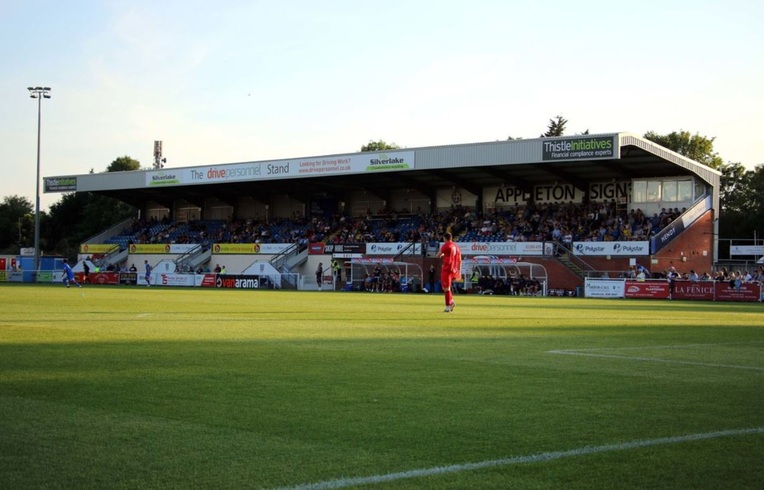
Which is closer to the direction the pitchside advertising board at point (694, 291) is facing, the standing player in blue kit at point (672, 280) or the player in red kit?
the player in red kit

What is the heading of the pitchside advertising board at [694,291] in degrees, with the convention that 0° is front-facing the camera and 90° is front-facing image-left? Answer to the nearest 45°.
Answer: approximately 0°
